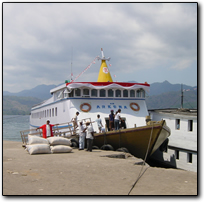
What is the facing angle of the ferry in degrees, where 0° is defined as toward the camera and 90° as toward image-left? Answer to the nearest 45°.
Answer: approximately 315°

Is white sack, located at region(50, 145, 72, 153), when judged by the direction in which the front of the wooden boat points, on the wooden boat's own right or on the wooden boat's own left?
on the wooden boat's own right

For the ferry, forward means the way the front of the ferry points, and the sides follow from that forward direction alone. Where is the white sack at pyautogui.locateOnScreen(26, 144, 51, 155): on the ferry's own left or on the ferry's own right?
on the ferry's own right

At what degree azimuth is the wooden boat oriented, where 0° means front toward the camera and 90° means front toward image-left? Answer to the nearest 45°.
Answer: approximately 315°
